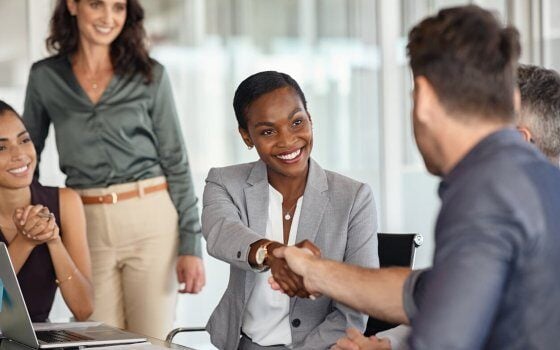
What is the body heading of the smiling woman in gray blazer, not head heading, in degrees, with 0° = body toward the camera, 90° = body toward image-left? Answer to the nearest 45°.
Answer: approximately 0°

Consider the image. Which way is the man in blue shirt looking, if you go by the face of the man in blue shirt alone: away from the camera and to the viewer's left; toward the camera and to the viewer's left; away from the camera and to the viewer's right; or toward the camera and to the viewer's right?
away from the camera and to the viewer's left

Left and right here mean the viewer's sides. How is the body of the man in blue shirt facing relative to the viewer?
facing away from the viewer and to the left of the viewer

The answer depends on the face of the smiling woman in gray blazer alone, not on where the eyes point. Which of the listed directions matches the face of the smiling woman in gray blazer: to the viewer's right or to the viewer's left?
to the viewer's right

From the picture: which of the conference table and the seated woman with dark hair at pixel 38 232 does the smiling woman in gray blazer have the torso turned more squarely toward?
the conference table

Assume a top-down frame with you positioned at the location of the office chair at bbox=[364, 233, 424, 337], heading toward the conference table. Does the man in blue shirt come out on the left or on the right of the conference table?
left

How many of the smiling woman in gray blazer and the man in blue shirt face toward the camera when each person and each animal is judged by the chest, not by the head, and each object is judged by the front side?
1

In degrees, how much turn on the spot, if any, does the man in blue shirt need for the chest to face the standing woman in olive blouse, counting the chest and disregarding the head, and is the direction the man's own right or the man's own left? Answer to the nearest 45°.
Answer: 0° — they already face them

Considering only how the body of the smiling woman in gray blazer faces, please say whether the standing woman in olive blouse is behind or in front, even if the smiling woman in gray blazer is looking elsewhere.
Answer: behind
